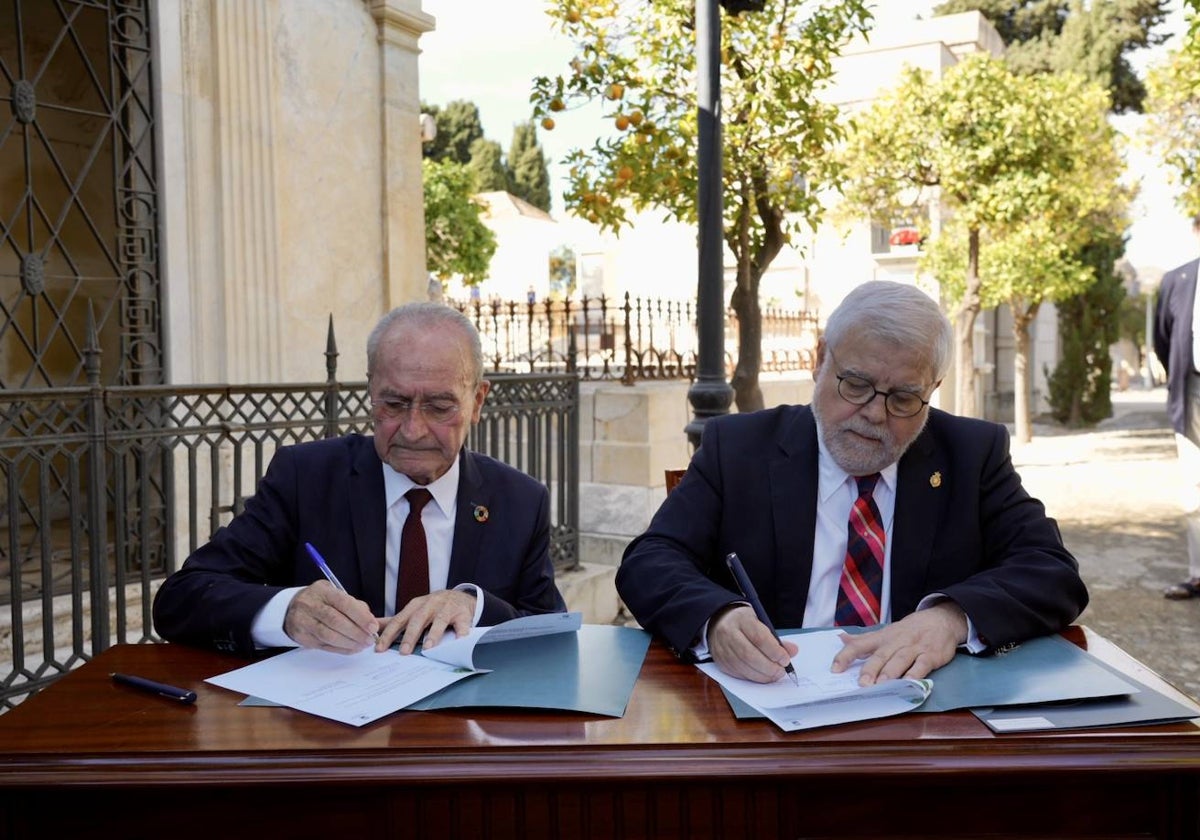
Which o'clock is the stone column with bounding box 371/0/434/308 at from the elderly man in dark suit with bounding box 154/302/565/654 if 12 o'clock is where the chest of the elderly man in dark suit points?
The stone column is roughly at 6 o'clock from the elderly man in dark suit.

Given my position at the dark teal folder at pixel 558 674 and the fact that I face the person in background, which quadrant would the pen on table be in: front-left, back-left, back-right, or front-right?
back-left

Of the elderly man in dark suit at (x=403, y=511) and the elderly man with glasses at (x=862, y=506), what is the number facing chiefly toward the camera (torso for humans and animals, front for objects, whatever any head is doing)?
2

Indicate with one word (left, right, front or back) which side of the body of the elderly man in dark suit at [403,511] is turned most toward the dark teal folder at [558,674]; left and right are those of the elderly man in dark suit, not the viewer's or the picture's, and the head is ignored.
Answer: front

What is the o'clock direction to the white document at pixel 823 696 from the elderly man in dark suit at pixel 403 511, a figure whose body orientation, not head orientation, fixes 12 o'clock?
The white document is roughly at 11 o'clock from the elderly man in dark suit.

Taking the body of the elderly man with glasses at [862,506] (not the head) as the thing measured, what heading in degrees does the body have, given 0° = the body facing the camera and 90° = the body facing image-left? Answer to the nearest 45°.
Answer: approximately 0°

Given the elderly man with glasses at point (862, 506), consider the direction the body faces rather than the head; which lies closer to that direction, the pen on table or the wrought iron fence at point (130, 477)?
the pen on table

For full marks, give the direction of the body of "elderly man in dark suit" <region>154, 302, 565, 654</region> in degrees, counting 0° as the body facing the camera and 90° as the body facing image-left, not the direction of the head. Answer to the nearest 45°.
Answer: approximately 0°

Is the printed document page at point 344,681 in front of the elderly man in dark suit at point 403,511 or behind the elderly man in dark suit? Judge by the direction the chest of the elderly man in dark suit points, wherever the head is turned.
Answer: in front
